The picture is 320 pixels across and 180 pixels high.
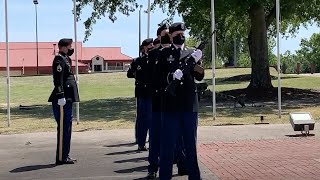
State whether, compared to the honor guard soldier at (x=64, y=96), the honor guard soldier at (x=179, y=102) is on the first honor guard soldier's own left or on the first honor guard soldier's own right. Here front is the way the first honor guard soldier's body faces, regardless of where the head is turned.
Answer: on the first honor guard soldier's own right

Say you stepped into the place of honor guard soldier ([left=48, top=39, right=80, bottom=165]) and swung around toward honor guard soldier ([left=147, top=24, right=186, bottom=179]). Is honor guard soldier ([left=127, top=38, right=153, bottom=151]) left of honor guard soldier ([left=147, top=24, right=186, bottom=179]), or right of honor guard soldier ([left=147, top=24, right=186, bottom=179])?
left

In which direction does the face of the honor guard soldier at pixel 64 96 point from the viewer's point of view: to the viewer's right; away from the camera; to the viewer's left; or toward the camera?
to the viewer's right

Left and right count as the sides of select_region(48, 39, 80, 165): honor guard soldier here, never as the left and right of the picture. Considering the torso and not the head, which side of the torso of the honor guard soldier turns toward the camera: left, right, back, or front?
right
